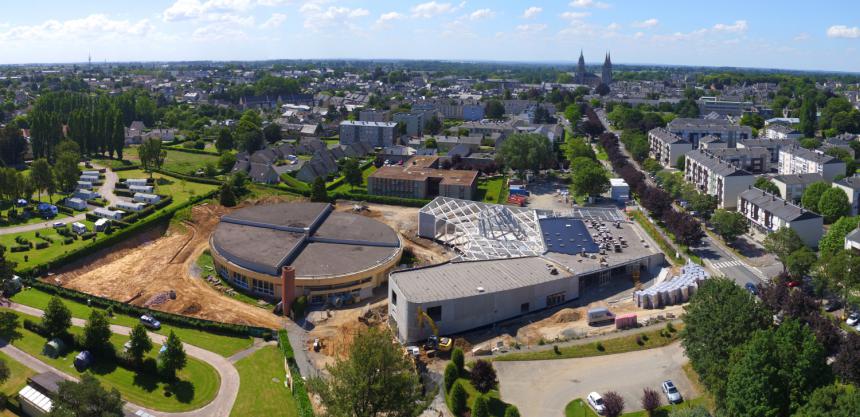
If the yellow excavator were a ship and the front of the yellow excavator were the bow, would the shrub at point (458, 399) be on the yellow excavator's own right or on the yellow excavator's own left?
on the yellow excavator's own left

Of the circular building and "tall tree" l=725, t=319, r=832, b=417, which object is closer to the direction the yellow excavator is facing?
the circular building

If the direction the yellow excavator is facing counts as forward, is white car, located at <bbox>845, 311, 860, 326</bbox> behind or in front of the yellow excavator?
behind

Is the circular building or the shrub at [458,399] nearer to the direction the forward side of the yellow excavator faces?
the circular building

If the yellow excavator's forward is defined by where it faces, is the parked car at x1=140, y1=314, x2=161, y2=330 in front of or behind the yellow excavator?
in front

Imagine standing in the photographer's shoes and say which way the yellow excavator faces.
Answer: facing to the left of the viewer

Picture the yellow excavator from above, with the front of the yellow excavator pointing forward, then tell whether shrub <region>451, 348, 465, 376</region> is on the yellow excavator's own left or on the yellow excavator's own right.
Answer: on the yellow excavator's own left
